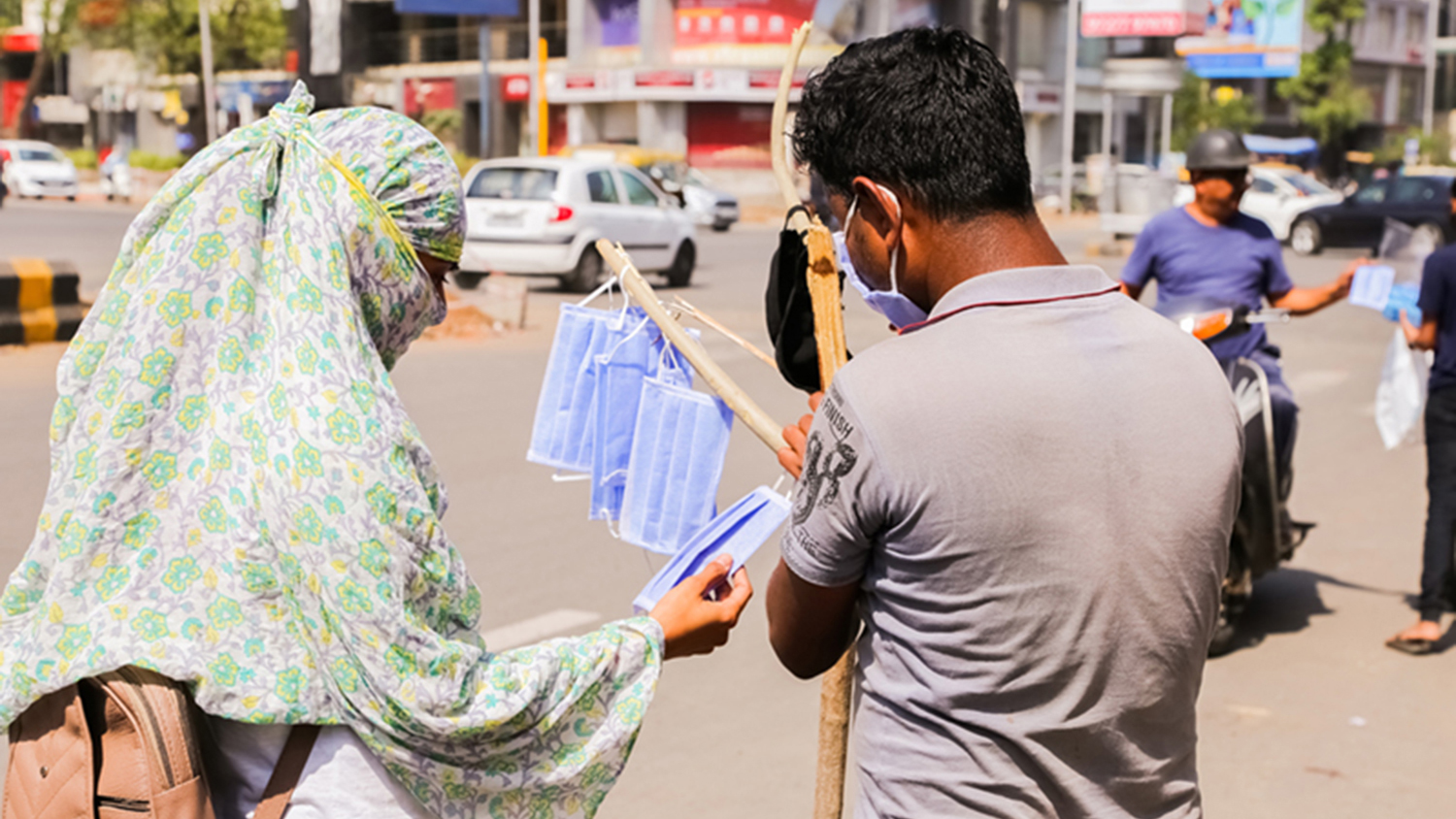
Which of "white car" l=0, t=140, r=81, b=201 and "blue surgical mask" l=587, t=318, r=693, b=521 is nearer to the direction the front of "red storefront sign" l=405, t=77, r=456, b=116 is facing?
the blue surgical mask

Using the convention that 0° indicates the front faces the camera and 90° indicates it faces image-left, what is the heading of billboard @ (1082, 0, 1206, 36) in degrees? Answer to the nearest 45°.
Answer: approximately 0°

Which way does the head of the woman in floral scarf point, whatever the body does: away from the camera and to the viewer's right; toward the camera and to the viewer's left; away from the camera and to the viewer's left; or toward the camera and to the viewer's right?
away from the camera and to the viewer's right

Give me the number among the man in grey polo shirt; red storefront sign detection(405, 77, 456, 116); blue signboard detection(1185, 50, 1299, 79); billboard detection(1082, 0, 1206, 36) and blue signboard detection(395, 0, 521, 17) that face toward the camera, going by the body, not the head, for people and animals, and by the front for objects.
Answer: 4

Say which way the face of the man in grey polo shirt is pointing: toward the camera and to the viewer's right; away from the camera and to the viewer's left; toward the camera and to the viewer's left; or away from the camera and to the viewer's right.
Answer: away from the camera and to the viewer's left

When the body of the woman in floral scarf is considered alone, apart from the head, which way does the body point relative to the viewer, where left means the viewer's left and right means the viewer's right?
facing away from the viewer and to the right of the viewer

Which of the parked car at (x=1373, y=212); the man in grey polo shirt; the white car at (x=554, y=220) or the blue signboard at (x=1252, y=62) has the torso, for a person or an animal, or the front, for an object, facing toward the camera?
the blue signboard
